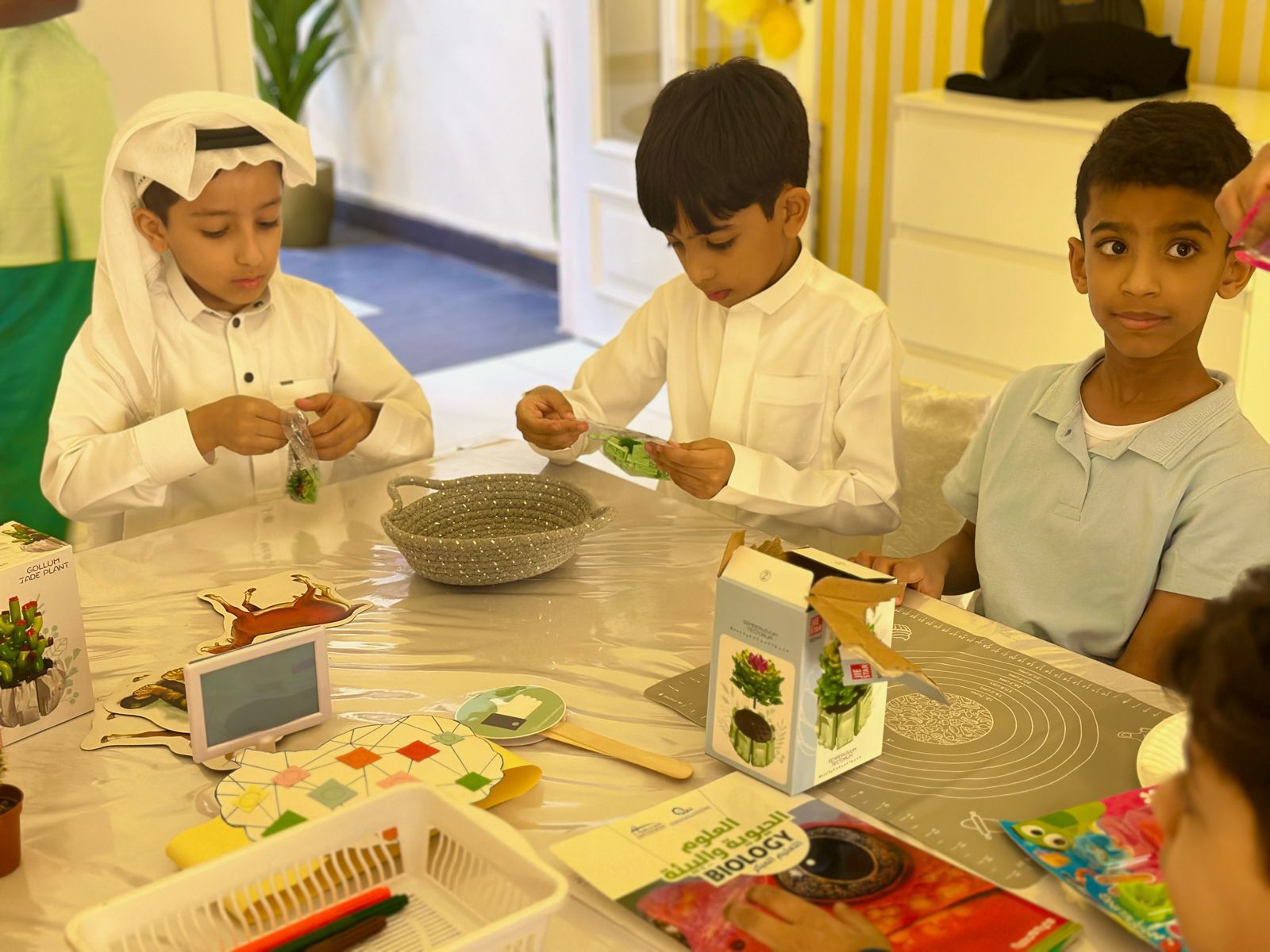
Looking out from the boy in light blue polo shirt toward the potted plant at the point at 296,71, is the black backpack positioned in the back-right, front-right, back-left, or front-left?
front-right

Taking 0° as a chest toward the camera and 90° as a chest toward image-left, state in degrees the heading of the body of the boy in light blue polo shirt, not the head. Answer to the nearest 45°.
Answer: approximately 45°

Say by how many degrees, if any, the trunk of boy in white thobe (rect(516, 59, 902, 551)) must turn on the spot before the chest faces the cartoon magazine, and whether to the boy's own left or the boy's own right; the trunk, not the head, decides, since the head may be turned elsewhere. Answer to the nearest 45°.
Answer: approximately 45° to the boy's own left

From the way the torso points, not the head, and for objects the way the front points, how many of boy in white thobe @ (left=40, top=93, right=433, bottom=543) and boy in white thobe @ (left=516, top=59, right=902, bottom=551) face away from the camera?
0

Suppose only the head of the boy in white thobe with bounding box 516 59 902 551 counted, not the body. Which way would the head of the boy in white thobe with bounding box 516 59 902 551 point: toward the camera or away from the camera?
toward the camera

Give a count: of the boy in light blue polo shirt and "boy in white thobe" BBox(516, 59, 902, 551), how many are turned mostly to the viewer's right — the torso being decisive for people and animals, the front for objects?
0

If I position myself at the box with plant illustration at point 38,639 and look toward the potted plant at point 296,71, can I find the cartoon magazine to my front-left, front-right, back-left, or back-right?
back-right

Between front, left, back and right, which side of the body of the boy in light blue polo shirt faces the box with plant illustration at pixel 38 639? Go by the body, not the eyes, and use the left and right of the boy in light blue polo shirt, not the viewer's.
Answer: front

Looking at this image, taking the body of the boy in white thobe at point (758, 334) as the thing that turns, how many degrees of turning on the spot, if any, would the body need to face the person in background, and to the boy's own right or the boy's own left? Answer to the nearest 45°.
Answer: approximately 90° to the boy's own right

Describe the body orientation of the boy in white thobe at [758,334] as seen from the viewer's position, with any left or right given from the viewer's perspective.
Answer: facing the viewer and to the left of the viewer

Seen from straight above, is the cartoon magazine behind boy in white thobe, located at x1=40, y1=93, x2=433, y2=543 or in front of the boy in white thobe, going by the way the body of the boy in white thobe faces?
in front
